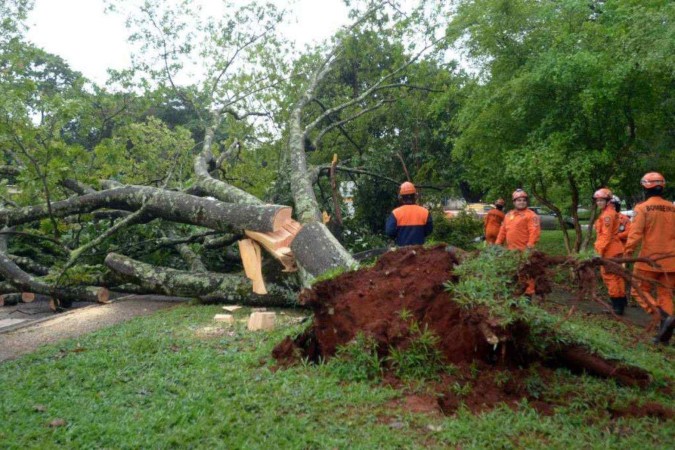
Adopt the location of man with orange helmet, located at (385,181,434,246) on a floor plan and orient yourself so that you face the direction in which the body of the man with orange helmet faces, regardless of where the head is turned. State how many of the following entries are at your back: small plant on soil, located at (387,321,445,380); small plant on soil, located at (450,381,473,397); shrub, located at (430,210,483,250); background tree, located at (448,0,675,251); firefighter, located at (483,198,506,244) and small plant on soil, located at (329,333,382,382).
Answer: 3

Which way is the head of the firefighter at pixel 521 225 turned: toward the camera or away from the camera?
toward the camera

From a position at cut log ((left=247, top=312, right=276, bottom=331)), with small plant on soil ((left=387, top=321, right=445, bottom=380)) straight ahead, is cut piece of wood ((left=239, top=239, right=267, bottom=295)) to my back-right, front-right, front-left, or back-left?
back-left

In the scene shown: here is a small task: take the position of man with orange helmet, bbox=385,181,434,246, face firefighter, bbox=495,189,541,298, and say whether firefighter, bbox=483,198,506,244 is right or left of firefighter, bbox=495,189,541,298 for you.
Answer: left
